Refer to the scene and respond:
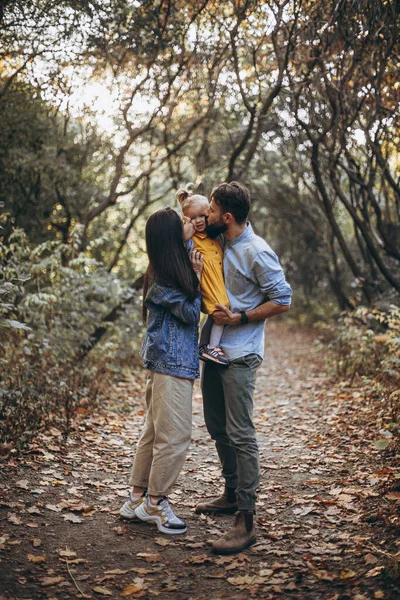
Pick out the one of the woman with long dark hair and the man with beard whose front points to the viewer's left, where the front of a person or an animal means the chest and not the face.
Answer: the man with beard

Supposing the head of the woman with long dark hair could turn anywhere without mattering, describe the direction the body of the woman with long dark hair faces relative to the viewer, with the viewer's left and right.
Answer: facing to the right of the viewer

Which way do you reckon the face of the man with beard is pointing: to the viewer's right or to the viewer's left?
to the viewer's left

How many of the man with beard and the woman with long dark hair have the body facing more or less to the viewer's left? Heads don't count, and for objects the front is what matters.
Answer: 1

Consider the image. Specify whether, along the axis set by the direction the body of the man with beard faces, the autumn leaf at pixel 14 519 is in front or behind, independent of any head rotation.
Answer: in front

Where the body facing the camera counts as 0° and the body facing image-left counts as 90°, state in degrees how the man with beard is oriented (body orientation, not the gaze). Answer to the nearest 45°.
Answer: approximately 90°

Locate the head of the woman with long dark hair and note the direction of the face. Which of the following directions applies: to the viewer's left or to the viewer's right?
to the viewer's right

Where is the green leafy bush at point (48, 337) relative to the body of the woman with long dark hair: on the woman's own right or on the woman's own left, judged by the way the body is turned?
on the woman's own left

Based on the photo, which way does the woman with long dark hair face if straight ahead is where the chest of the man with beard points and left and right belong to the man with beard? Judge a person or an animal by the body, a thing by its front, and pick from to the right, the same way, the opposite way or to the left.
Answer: the opposite way
